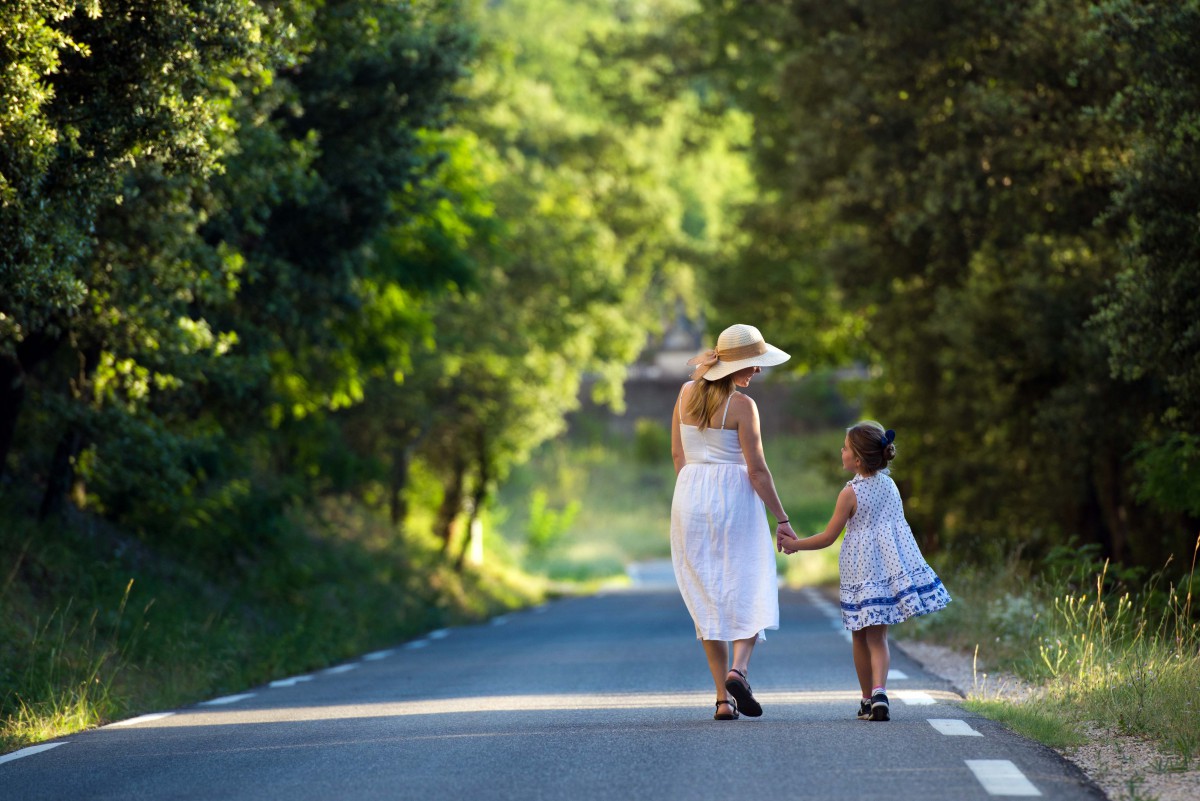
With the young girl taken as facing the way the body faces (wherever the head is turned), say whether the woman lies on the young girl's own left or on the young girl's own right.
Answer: on the young girl's own left

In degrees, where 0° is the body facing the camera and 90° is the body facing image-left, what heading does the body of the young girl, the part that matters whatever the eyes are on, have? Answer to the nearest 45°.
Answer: approximately 135°

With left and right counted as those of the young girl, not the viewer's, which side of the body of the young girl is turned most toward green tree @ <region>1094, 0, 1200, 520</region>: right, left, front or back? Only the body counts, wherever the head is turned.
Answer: right

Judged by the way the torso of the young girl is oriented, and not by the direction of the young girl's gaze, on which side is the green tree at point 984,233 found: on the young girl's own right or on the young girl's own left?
on the young girl's own right

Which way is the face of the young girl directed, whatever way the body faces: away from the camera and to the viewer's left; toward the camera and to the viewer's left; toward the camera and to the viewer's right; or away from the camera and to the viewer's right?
away from the camera and to the viewer's left
